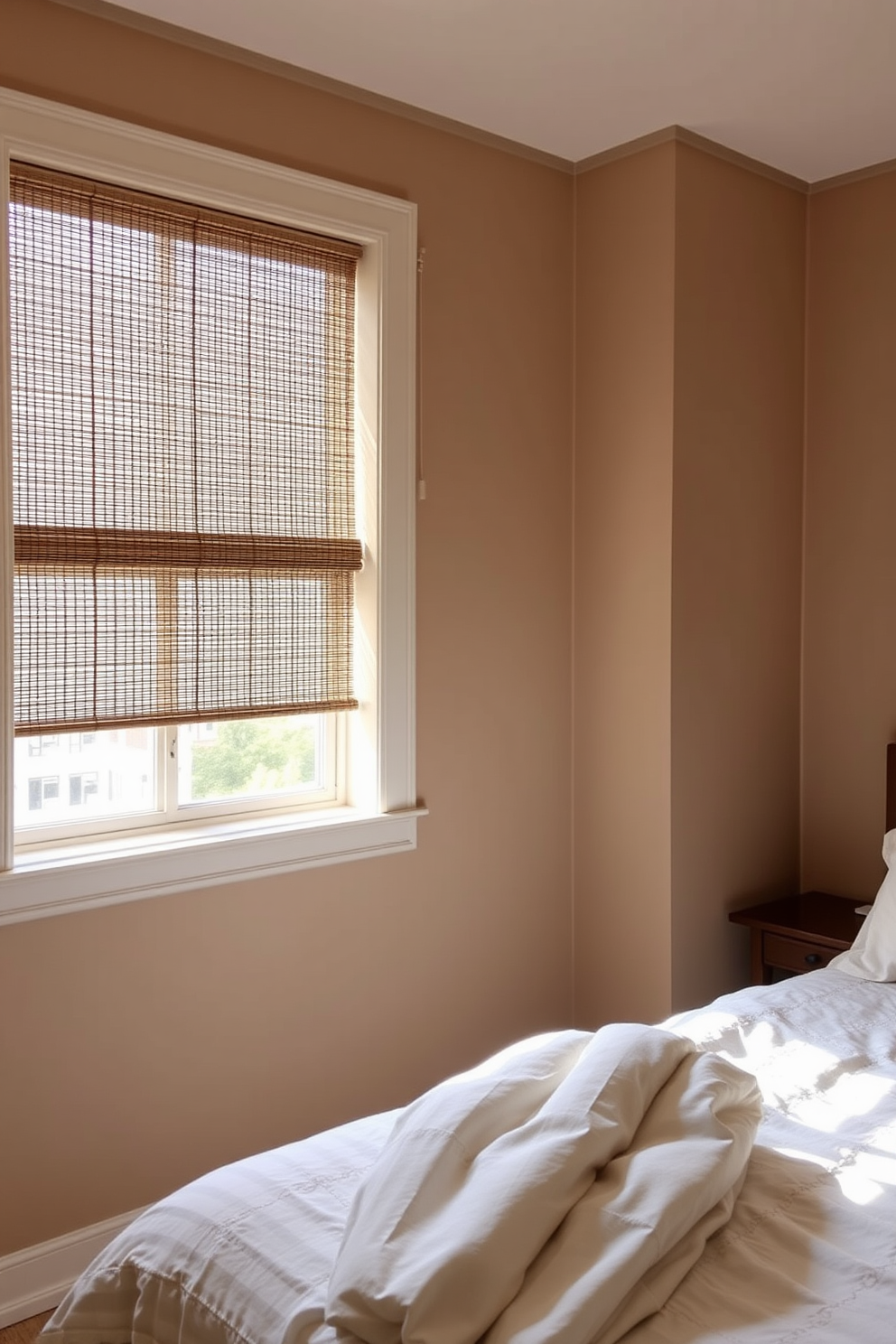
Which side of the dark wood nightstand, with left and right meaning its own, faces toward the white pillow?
left

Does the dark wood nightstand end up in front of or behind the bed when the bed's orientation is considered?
behind

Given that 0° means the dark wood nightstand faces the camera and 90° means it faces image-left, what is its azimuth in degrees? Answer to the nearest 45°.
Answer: approximately 45°

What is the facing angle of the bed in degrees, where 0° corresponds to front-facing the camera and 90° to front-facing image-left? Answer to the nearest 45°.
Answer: approximately 45°

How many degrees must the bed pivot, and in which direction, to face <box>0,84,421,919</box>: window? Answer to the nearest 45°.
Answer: approximately 90° to its right

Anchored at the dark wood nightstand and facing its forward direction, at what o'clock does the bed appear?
The bed is roughly at 11 o'clock from the dark wood nightstand.
